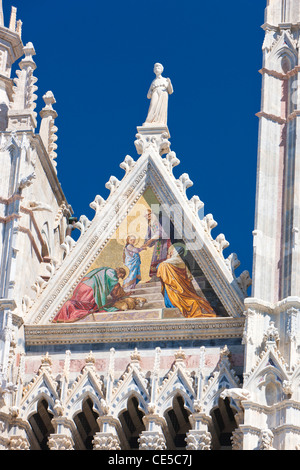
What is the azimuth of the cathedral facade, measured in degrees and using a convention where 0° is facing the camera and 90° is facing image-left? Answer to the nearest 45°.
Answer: approximately 0°
